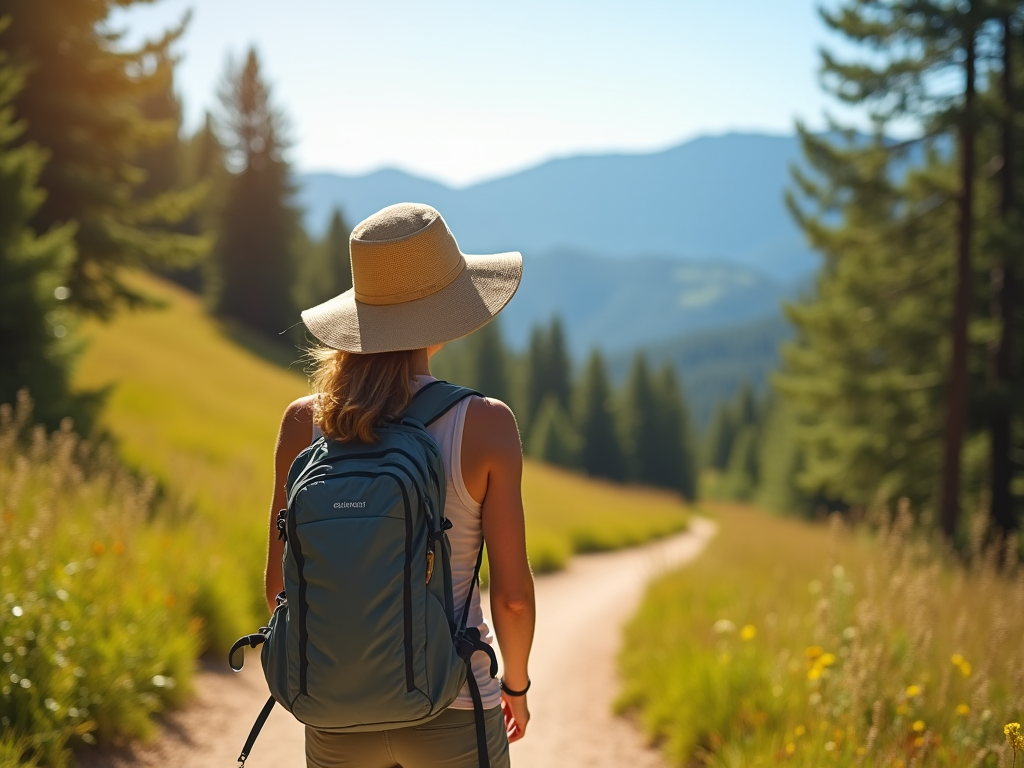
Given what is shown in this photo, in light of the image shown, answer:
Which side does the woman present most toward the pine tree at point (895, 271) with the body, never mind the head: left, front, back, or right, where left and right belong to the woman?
front

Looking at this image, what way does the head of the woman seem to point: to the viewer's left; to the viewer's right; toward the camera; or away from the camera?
away from the camera

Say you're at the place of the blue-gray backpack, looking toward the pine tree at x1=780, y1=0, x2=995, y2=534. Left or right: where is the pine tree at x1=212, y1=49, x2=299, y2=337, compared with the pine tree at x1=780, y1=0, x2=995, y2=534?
left

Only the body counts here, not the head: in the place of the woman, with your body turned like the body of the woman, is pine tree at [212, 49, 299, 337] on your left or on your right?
on your left

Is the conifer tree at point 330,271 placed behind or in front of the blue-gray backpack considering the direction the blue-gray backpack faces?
behind

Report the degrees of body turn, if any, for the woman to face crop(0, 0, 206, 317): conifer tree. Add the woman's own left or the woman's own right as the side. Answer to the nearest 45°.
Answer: approximately 45° to the woman's own left

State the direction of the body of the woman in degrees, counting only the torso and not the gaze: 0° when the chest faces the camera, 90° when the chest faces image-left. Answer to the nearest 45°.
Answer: approximately 225°

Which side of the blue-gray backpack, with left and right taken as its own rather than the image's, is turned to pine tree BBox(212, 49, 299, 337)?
back
